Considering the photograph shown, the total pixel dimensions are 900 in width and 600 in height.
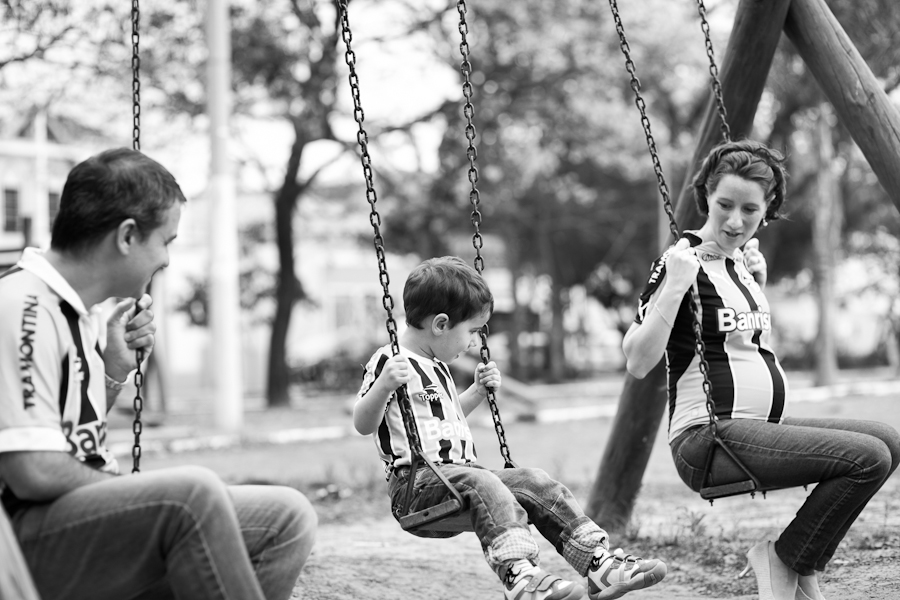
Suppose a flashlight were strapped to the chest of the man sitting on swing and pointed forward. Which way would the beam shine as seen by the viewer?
to the viewer's right

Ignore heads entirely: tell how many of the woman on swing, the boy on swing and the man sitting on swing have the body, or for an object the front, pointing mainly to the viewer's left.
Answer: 0

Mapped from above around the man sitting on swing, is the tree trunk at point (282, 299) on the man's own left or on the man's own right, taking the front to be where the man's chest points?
on the man's own left

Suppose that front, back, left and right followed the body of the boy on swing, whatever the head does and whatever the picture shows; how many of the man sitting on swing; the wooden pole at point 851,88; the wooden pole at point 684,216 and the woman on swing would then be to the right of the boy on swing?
1

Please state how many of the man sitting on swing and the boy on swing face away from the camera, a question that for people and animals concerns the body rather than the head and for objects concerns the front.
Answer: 0

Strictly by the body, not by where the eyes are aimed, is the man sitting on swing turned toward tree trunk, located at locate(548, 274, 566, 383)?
no

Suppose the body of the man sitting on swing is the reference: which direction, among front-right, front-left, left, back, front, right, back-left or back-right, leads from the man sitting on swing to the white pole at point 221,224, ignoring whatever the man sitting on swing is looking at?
left

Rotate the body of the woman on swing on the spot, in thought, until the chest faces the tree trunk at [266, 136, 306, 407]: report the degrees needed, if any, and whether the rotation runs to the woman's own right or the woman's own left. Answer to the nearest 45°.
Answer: approximately 180°

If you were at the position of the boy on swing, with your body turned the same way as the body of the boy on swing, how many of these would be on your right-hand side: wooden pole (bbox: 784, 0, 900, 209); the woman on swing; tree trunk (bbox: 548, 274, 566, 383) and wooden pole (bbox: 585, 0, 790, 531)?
0

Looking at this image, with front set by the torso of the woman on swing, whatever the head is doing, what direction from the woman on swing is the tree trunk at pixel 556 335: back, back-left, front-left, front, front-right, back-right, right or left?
back-left

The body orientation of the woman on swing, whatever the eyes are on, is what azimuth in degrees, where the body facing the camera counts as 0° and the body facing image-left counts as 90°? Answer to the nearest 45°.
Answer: approximately 315°

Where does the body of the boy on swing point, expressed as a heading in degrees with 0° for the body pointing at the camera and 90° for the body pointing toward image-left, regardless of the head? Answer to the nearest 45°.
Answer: approximately 315°

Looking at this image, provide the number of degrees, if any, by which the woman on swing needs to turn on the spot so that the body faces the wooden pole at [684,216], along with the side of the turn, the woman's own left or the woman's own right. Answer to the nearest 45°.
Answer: approximately 135° to the woman's own left

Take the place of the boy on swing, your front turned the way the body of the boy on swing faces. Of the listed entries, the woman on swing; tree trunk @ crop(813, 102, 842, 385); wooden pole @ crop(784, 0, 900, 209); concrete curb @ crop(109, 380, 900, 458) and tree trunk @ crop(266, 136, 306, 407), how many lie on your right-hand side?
0

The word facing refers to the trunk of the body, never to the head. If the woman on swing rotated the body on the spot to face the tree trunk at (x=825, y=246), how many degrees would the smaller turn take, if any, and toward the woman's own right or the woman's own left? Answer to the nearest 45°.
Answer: approximately 135° to the woman's own left

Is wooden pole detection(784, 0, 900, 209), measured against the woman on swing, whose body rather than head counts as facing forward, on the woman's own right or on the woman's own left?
on the woman's own left

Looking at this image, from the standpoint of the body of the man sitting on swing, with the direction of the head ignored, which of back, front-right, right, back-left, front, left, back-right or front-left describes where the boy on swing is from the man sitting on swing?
front-left

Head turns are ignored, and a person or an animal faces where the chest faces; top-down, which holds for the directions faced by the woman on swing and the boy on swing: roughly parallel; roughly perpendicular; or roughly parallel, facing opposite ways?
roughly parallel

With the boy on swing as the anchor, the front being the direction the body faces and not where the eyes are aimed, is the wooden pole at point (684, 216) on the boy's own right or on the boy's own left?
on the boy's own left
